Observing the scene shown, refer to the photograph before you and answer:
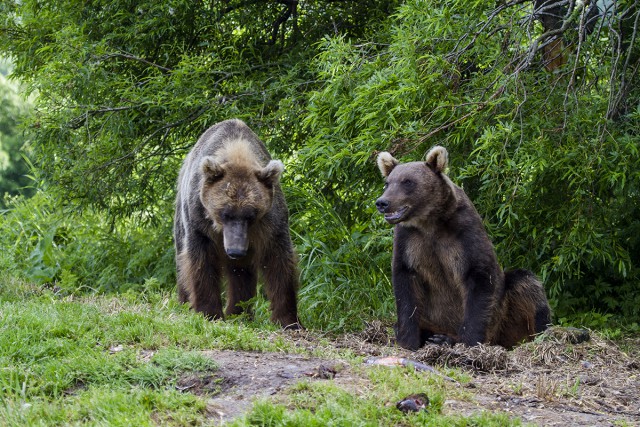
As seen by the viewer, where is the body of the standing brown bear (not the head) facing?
toward the camera

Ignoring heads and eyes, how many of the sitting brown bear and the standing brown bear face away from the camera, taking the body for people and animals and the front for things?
0

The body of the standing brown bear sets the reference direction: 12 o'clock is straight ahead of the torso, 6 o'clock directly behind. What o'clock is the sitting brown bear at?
The sitting brown bear is roughly at 10 o'clock from the standing brown bear.

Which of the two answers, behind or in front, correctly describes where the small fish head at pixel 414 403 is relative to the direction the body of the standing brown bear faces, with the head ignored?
in front

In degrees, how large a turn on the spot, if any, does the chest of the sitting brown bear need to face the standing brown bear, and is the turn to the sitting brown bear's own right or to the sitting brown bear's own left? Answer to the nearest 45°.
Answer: approximately 45° to the sitting brown bear's own right
